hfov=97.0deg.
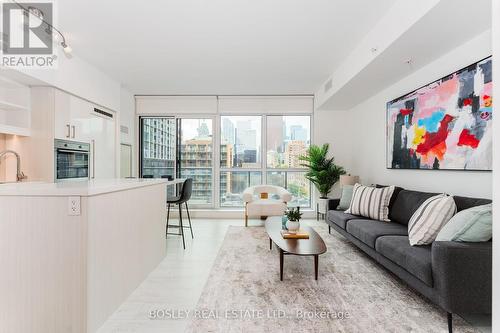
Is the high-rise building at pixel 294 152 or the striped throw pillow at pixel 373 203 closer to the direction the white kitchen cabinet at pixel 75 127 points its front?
the striped throw pillow

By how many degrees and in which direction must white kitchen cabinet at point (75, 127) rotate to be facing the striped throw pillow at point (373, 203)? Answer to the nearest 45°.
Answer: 0° — it already faces it

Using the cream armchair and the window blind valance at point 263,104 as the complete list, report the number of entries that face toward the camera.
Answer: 2

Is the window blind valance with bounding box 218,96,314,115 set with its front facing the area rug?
yes

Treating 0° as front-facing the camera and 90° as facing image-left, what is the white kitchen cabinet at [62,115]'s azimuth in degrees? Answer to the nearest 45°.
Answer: approximately 315°

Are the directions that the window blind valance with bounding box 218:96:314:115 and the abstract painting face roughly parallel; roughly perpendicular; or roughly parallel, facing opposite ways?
roughly perpendicular

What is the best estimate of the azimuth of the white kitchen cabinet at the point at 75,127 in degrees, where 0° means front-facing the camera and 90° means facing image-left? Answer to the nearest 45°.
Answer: approximately 315°
